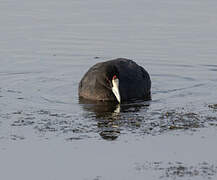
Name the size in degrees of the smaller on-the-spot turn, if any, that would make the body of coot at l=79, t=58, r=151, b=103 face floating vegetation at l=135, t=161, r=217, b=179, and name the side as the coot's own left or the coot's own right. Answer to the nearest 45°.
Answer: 0° — it already faces it

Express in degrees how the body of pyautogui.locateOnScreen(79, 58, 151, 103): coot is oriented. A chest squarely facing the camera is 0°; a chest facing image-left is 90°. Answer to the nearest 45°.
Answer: approximately 0°
